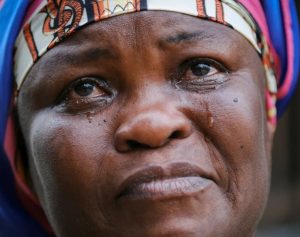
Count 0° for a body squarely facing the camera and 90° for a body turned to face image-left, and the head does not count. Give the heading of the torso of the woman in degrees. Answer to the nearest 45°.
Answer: approximately 0°
